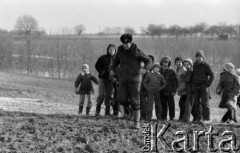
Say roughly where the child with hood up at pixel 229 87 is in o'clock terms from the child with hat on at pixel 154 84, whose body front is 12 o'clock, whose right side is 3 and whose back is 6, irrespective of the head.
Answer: the child with hood up at pixel 229 87 is roughly at 9 o'clock from the child with hat on at pixel 154 84.

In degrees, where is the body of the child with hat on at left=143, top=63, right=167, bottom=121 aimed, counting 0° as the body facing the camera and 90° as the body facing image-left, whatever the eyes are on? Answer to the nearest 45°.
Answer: approximately 0°

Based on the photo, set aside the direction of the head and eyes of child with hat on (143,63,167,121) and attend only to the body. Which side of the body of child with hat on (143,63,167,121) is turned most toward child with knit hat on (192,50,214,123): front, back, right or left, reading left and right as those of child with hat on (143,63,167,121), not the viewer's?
left

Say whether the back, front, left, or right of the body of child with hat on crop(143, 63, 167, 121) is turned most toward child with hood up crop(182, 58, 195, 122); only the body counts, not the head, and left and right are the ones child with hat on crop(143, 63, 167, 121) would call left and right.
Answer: left
